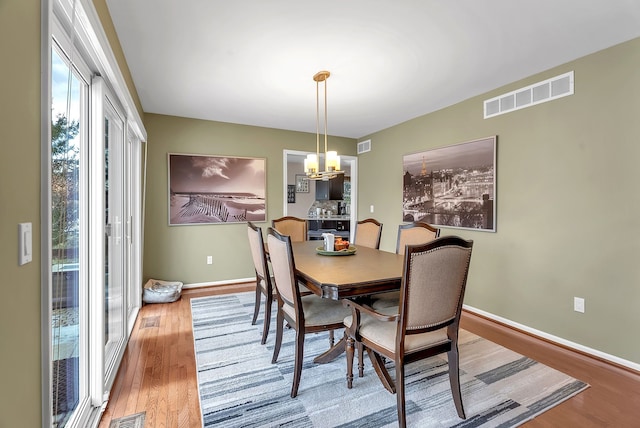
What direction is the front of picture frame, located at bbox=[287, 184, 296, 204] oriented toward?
toward the camera

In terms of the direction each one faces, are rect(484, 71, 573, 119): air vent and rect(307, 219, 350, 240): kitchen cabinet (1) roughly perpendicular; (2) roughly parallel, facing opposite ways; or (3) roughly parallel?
roughly perpendicular

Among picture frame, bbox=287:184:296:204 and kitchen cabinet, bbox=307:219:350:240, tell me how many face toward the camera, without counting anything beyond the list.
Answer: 2

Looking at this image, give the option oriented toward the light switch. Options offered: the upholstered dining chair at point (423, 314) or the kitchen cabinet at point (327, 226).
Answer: the kitchen cabinet

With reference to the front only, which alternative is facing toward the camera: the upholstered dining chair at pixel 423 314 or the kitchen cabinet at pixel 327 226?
the kitchen cabinet

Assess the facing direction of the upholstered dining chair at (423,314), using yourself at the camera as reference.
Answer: facing away from the viewer and to the left of the viewer

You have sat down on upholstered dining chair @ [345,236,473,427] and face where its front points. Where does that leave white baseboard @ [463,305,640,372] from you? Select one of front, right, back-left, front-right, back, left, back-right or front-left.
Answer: right

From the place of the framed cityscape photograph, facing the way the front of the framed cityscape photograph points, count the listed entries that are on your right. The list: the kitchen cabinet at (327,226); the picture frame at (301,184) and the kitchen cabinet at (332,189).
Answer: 3

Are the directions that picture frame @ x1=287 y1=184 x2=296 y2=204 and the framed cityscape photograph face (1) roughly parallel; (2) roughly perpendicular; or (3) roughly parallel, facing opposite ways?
roughly perpendicular

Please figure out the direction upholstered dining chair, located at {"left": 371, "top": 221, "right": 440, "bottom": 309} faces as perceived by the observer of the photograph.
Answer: facing the viewer and to the left of the viewer

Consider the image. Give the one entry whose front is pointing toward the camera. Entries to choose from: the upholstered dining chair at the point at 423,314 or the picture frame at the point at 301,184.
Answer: the picture frame

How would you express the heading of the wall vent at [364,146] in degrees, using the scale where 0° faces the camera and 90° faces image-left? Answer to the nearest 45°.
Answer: approximately 45°

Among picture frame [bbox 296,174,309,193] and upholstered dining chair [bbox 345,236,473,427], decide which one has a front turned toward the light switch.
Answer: the picture frame

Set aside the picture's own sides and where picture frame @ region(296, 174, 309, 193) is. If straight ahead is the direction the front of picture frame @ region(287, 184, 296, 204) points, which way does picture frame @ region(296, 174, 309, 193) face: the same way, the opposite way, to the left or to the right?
the same way

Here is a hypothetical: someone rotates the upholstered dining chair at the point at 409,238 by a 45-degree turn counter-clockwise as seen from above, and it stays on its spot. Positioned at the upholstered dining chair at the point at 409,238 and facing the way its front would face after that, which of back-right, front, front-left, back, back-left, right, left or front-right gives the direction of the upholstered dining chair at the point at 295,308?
front-right

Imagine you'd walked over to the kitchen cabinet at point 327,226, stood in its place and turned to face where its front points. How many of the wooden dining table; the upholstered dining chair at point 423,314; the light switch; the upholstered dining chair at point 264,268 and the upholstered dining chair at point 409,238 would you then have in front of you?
5

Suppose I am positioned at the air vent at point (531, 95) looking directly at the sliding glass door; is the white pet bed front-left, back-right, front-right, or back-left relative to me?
front-right

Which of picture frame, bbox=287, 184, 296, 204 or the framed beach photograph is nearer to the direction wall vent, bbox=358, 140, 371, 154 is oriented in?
the framed beach photograph
